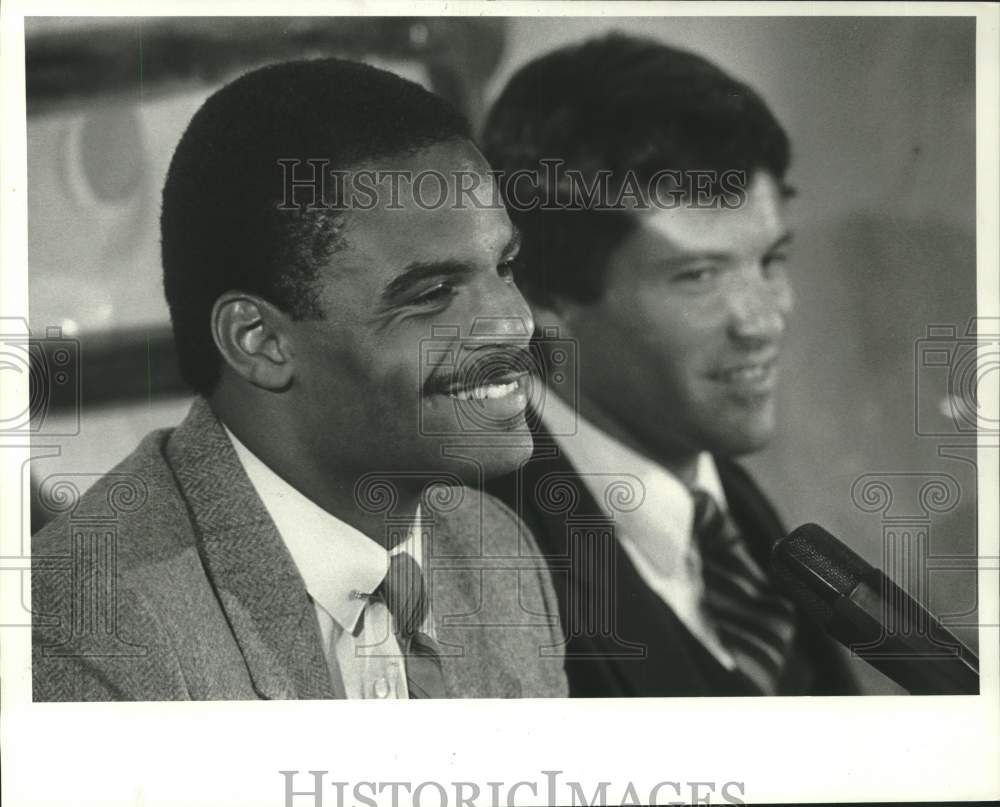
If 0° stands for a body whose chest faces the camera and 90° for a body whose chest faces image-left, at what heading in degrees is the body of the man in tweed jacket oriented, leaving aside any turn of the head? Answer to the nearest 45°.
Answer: approximately 315°

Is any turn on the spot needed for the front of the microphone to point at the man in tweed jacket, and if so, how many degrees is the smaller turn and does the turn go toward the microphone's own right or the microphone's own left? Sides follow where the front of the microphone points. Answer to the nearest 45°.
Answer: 0° — it already faces them

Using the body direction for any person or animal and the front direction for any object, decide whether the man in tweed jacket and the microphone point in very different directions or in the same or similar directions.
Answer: very different directions

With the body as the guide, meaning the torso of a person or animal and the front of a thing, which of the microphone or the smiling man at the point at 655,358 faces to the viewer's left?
the microphone

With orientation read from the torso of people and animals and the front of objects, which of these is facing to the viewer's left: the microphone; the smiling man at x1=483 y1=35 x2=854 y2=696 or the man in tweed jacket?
the microphone

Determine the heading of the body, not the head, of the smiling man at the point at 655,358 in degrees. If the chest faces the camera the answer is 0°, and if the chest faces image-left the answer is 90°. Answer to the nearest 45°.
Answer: approximately 315°

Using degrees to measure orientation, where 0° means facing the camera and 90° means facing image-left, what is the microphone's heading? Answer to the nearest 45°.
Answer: approximately 90°
